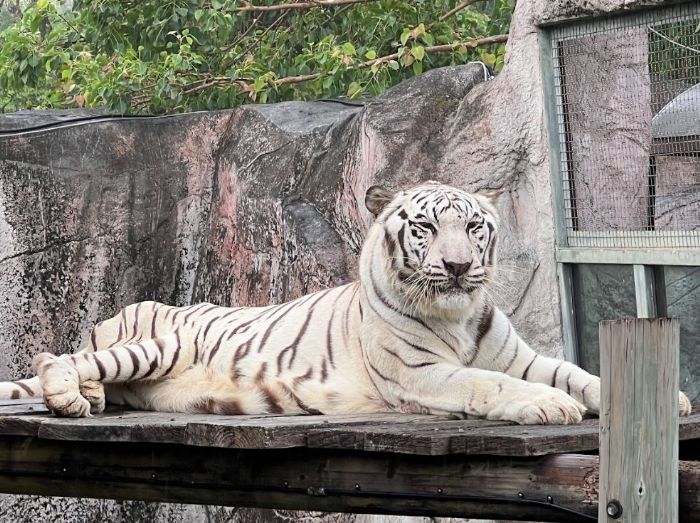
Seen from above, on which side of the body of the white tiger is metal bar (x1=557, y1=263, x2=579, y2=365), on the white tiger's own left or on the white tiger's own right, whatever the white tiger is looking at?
on the white tiger's own left

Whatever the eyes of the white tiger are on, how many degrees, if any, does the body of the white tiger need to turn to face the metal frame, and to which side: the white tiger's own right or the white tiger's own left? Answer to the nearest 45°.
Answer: approximately 45° to the white tiger's own left

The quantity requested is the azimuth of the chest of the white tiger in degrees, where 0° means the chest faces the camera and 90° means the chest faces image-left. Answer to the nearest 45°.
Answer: approximately 270°
